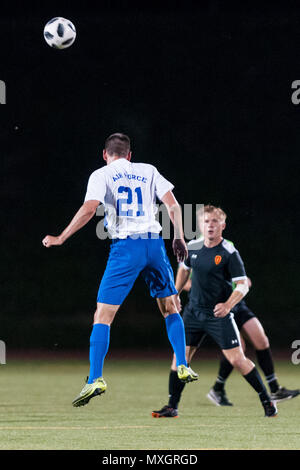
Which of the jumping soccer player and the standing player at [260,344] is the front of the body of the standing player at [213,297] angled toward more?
the jumping soccer player

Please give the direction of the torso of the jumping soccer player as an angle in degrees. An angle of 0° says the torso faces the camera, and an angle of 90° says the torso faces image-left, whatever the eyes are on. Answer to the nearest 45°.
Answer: approximately 180°

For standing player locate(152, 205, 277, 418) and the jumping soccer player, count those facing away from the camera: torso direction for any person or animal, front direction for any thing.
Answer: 1

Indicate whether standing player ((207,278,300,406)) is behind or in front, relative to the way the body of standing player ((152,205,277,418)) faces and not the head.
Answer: behind

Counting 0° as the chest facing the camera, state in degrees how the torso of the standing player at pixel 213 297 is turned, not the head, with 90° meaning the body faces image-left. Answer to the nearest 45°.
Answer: approximately 45°

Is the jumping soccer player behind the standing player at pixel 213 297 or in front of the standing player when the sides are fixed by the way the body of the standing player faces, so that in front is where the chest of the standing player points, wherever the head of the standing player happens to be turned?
in front

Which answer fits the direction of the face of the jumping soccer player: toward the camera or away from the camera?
away from the camera

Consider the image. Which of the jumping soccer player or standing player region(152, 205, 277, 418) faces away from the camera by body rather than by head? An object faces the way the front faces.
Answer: the jumping soccer player
